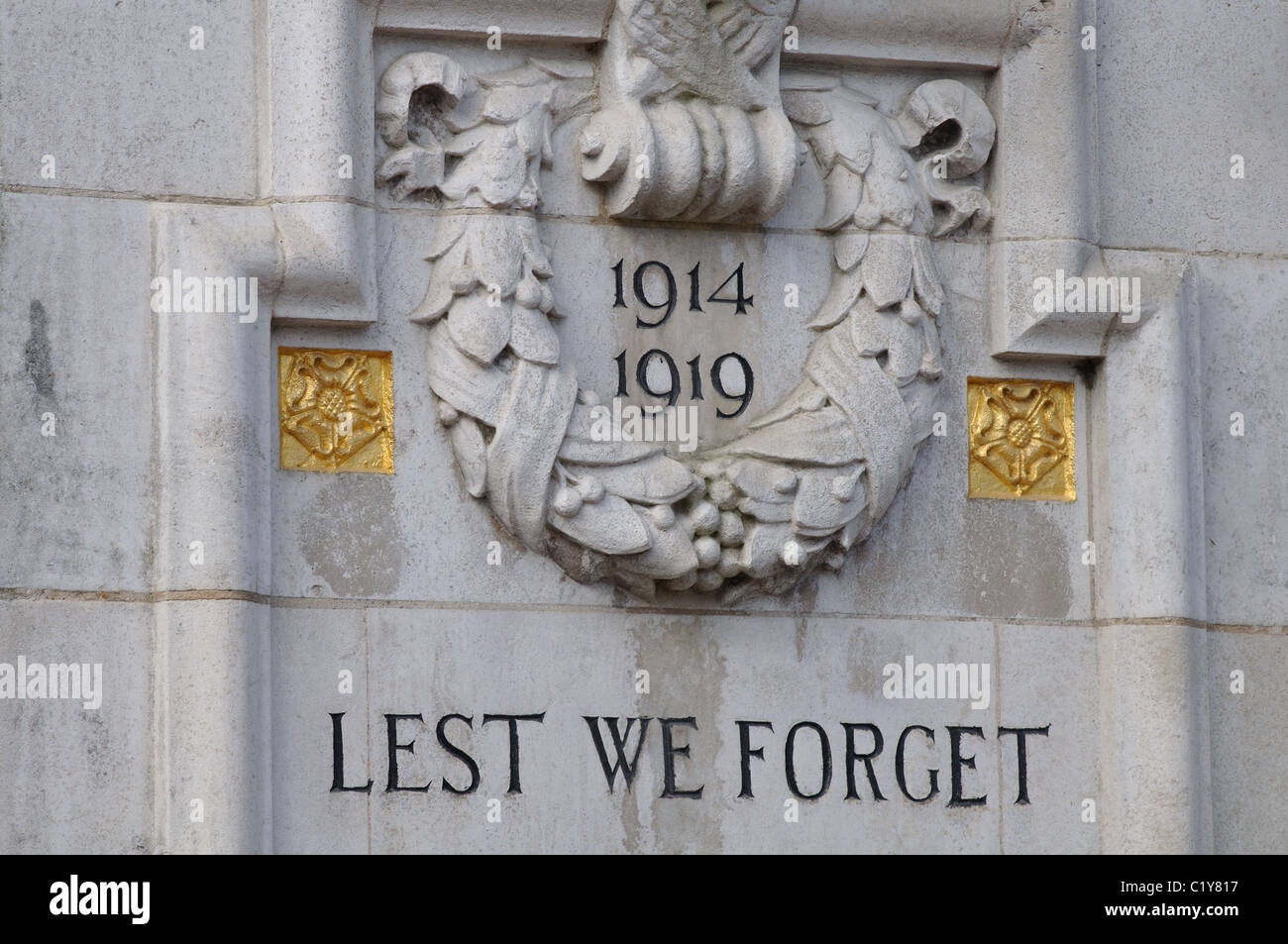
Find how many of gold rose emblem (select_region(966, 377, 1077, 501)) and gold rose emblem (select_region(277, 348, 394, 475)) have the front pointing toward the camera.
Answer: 2

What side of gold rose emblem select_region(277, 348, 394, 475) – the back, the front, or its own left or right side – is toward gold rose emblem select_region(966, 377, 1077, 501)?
left

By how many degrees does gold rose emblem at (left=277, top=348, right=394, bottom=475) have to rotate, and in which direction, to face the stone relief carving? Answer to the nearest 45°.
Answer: approximately 90° to its left

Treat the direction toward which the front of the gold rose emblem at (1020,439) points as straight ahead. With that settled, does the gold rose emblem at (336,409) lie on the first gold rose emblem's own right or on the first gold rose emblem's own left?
on the first gold rose emblem's own right

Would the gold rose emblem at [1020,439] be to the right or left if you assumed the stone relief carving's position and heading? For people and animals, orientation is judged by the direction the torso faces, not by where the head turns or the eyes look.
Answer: on its left

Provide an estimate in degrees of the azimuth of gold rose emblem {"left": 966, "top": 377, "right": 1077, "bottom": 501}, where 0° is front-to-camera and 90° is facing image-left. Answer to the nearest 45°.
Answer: approximately 0°

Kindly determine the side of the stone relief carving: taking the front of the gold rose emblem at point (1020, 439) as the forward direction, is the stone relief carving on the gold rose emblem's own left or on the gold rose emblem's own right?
on the gold rose emblem's own right

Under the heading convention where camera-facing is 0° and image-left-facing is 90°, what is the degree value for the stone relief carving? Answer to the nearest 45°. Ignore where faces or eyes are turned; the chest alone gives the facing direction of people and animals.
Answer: approximately 0°
